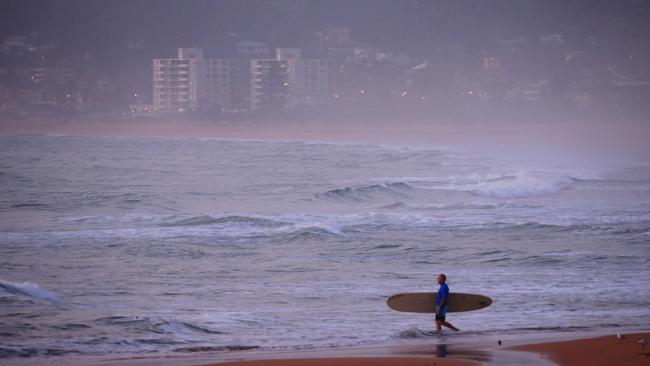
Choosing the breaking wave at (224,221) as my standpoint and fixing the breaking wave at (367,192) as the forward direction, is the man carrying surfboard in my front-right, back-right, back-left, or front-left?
back-right

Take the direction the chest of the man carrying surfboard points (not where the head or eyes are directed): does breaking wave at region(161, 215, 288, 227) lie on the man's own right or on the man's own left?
on the man's own right

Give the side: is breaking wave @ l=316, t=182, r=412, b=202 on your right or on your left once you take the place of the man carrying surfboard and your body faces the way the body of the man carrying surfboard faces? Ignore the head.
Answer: on your right

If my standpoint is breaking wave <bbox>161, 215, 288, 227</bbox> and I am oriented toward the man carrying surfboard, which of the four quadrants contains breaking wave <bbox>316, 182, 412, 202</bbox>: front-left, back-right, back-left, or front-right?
back-left
